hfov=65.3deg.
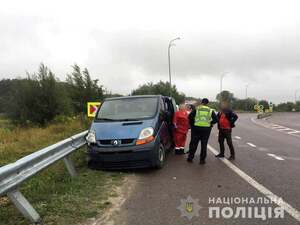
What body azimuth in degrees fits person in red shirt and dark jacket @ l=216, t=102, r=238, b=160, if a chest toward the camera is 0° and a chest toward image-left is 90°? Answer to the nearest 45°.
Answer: approximately 45°

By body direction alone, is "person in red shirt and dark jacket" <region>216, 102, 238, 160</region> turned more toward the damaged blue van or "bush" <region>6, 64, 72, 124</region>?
the damaged blue van

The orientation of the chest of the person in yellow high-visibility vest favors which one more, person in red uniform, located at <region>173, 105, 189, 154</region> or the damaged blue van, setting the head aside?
the person in red uniform

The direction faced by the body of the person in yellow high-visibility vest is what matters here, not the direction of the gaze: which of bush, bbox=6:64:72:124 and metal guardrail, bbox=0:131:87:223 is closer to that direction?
the bush

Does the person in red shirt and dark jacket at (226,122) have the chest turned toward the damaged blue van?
yes
